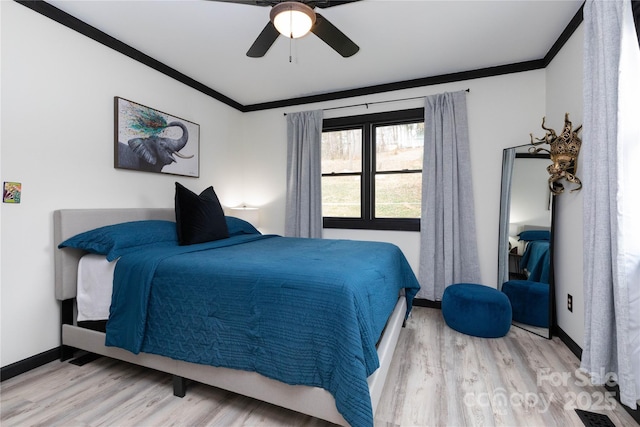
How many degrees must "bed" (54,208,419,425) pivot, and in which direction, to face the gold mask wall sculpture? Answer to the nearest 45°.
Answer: approximately 45° to its left

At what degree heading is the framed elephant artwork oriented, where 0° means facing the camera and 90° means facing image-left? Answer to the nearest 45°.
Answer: approximately 315°

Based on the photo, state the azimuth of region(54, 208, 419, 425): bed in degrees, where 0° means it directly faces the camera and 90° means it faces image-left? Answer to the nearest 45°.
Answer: approximately 315°

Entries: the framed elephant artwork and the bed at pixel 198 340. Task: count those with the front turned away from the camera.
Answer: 0

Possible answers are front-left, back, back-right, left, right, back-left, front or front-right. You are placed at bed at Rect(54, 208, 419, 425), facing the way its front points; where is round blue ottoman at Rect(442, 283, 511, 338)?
front-left

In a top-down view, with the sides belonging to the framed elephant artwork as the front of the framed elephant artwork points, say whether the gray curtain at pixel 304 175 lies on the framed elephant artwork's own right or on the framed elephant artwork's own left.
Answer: on the framed elephant artwork's own left

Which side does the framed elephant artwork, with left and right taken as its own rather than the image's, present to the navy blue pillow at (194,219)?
front
